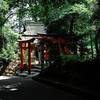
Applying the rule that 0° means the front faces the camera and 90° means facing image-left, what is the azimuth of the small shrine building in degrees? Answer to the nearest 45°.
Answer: approximately 45°

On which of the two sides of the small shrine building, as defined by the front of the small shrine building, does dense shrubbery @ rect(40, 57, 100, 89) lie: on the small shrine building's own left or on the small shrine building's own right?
on the small shrine building's own left
